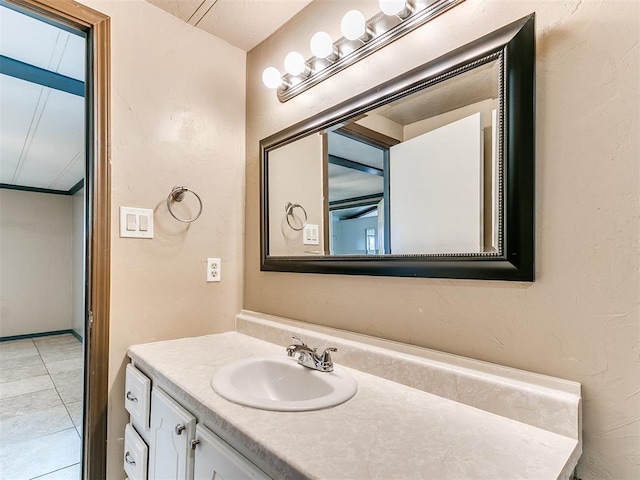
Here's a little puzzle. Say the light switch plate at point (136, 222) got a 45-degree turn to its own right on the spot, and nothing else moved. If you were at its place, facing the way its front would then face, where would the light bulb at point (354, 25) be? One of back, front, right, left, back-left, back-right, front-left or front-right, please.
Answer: left

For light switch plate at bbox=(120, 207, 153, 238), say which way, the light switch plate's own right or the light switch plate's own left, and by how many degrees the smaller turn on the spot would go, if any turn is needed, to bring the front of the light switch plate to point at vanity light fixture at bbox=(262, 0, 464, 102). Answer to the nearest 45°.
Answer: approximately 45° to the light switch plate's own left

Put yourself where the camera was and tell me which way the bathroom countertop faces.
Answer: facing the viewer and to the left of the viewer

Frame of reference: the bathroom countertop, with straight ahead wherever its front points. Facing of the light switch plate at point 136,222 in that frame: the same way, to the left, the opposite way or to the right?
to the left

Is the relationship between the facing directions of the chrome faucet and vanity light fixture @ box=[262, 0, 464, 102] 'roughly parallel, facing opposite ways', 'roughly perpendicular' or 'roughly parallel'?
roughly parallel

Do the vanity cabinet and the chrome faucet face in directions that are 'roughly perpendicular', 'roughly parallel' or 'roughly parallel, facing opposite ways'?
roughly parallel

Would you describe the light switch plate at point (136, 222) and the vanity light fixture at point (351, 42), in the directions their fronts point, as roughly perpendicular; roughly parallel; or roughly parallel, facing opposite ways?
roughly perpendicular
